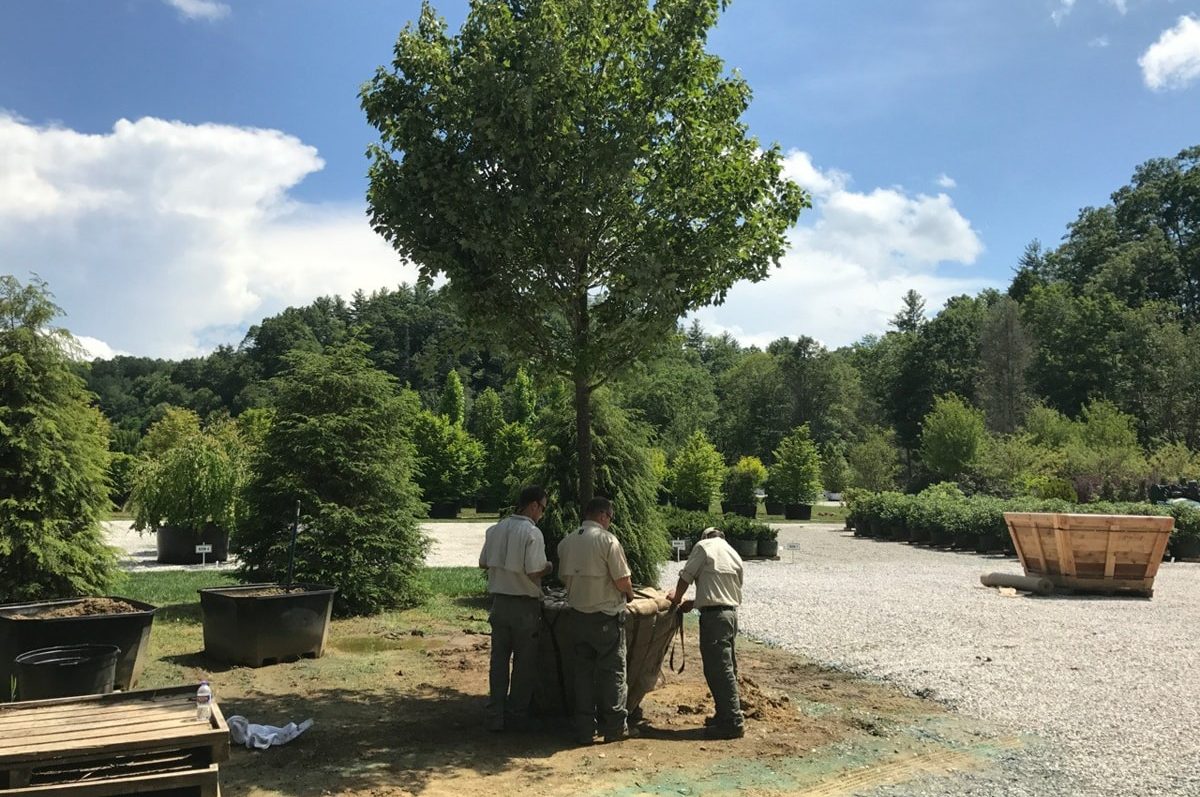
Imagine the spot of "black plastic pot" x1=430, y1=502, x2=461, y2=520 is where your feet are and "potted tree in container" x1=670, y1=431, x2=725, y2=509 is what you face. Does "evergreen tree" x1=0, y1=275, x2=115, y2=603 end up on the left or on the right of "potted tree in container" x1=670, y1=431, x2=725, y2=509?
right

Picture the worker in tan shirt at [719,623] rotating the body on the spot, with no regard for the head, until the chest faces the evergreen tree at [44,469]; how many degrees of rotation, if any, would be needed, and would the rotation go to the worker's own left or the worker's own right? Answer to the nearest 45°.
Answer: approximately 45° to the worker's own left

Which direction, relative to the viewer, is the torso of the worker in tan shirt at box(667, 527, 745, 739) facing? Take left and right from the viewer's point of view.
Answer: facing away from the viewer and to the left of the viewer

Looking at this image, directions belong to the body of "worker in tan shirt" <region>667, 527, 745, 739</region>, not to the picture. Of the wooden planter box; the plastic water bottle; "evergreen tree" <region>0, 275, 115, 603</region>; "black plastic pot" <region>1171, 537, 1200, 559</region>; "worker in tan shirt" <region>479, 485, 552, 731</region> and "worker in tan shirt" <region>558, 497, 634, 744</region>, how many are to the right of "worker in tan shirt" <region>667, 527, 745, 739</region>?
2

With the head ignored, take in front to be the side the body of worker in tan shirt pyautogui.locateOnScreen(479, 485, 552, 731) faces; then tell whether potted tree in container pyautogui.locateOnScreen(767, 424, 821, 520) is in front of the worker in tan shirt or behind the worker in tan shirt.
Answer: in front

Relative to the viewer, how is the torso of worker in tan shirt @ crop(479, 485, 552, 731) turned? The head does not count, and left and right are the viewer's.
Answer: facing away from the viewer and to the right of the viewer

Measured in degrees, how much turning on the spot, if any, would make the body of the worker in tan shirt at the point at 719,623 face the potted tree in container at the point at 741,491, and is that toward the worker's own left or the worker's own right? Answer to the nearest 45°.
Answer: approximately 45° to the worker's own right

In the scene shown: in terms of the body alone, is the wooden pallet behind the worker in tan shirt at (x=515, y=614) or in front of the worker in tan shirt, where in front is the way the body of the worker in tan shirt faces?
behind

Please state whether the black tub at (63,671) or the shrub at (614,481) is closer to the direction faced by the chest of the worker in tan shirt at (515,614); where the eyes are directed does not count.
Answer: the shrub

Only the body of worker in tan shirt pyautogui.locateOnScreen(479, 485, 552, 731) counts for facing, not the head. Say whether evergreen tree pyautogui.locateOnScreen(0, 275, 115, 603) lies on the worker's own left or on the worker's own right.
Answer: on the worker's own left

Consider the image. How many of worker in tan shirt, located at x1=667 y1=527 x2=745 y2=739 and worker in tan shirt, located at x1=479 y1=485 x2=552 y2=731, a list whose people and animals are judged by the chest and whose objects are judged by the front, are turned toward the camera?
0

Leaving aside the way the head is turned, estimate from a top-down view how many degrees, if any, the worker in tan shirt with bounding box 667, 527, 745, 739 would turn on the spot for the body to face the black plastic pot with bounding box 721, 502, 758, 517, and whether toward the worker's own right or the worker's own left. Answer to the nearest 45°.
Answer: approximately 45° to the worker's own right

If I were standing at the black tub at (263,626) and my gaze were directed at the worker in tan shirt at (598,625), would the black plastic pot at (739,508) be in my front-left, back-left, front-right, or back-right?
back-left

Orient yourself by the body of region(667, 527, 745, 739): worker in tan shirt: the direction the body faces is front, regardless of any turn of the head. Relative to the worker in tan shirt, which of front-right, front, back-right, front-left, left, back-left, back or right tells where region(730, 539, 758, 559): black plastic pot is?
front-right
